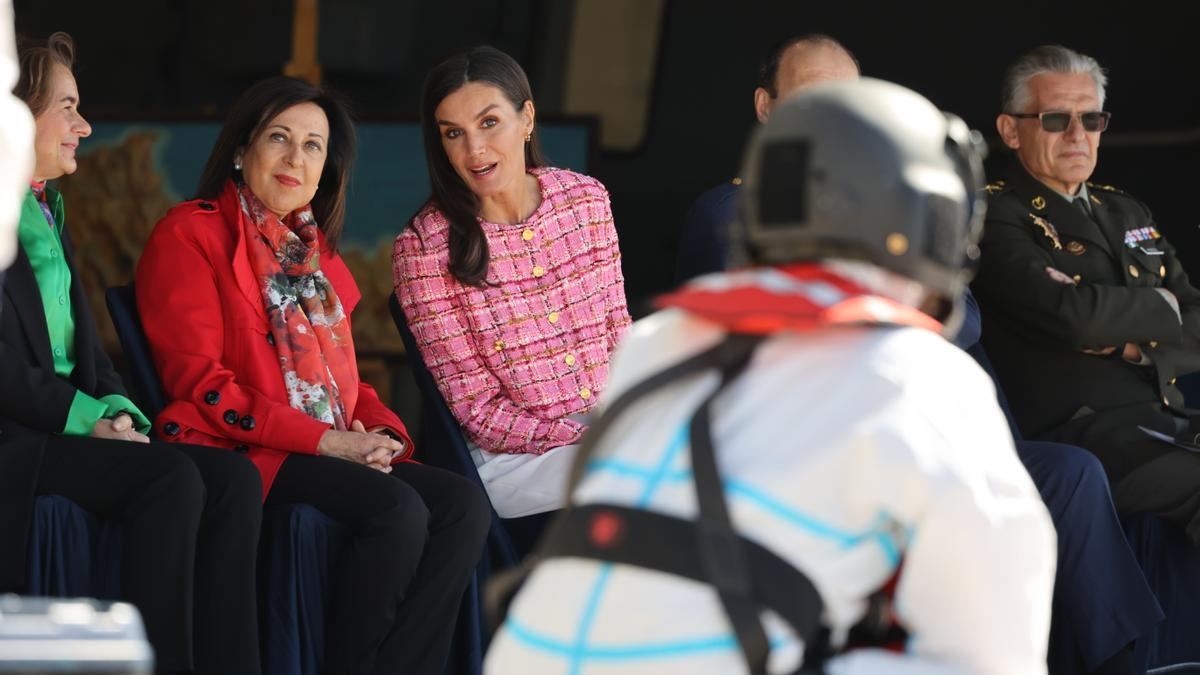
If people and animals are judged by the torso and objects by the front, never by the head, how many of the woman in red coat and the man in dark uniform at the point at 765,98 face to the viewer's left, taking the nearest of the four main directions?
0

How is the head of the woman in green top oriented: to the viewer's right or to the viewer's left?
to the viewer's right

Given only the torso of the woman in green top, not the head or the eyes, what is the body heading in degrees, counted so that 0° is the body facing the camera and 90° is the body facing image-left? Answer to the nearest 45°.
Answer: approximately 315°

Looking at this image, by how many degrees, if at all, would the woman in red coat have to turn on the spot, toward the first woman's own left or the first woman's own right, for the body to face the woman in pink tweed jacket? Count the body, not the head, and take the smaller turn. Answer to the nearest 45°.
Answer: approximately 90° to the first woman's own left

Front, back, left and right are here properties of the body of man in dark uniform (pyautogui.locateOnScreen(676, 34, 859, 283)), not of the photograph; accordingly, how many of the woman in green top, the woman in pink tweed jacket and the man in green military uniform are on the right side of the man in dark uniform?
2

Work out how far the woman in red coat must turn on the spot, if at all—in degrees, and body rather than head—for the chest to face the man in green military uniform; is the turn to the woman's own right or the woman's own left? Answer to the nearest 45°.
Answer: approximately 45° to the woman's own left

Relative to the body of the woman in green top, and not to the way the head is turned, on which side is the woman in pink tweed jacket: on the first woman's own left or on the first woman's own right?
on the first woman's own left

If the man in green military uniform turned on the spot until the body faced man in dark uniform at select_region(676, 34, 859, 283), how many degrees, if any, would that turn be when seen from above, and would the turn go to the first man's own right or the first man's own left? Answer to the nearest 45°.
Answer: approximately 135° to the first man's own right

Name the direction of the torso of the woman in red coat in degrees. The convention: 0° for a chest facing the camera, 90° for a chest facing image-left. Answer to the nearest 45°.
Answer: approximately 315°

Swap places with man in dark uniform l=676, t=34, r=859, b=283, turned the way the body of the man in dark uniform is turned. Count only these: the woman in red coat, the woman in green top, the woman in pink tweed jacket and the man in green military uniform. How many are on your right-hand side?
3
